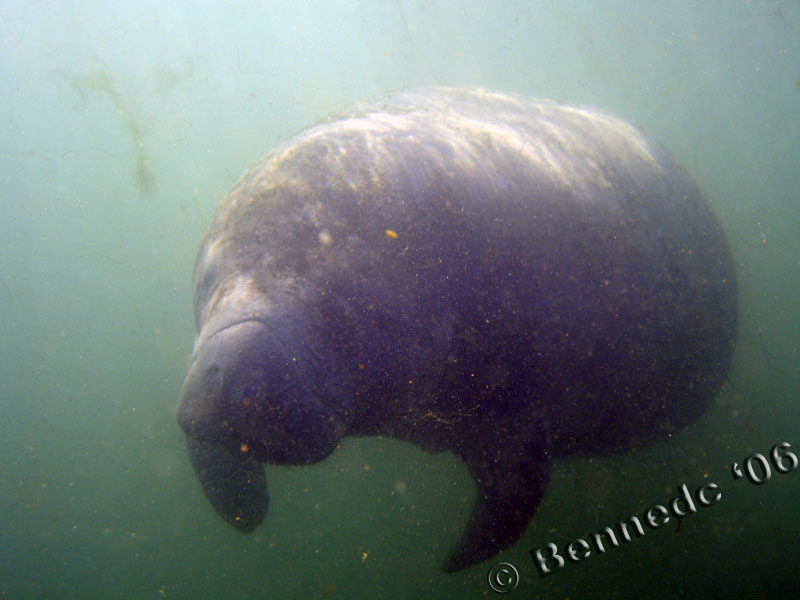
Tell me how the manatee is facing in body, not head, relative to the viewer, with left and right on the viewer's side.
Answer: facing the viewer and to the left of the viewer
